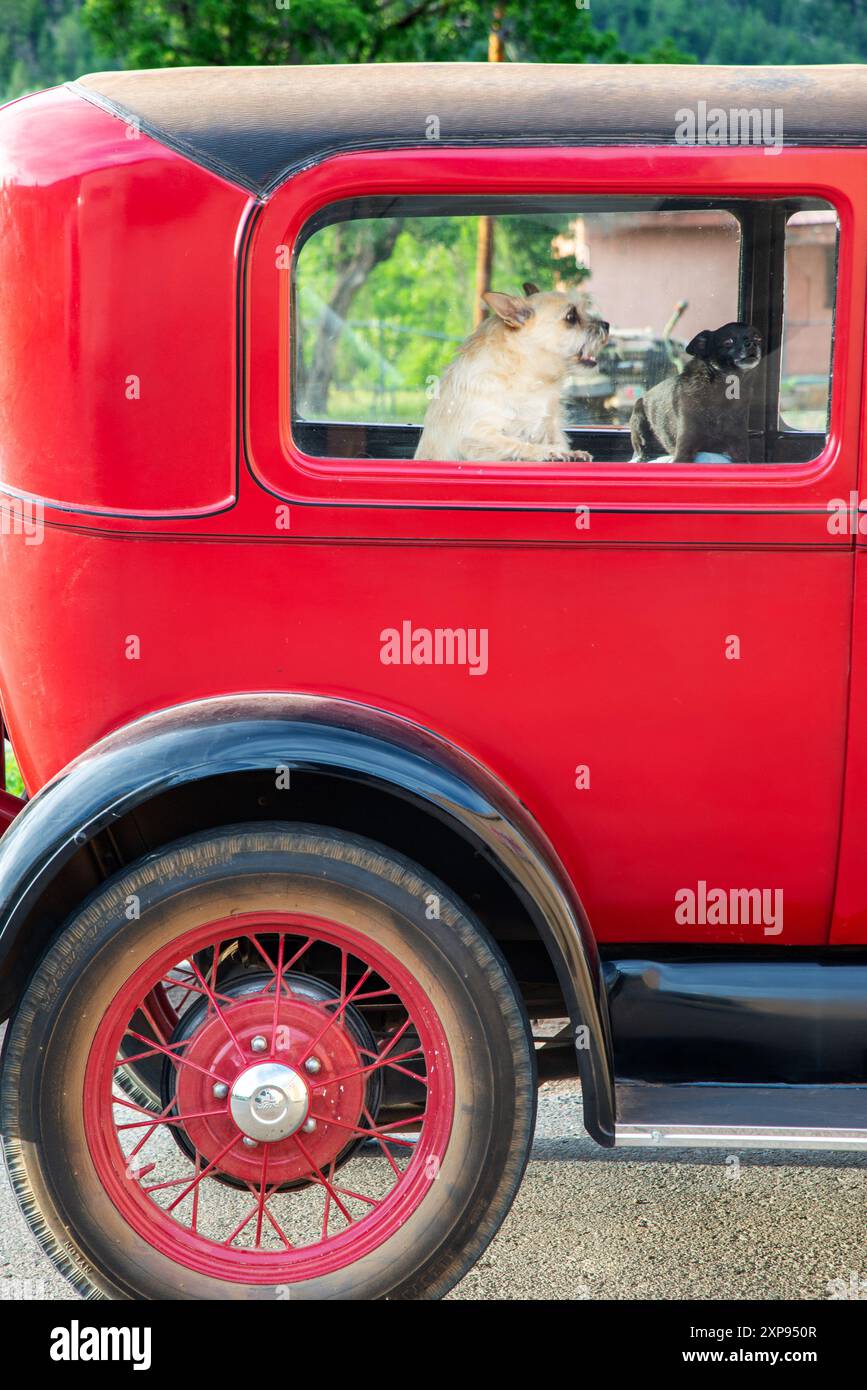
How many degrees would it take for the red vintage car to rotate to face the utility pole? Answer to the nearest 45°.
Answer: approximately 90° to its left

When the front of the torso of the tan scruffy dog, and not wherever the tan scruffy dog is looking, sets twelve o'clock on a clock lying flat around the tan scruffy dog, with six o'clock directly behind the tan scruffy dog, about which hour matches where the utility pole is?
The utility pole is roughly at 9 o'clock from the tan scruffy dog.

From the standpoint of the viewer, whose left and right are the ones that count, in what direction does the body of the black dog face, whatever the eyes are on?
facing the viewer and to the right of the viewer

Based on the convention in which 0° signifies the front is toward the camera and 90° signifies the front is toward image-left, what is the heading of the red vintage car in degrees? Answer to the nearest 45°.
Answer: approximately 270°

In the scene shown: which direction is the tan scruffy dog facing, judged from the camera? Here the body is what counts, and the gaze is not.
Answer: to the viewer's right

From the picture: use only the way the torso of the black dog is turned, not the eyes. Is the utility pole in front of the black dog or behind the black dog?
behind
